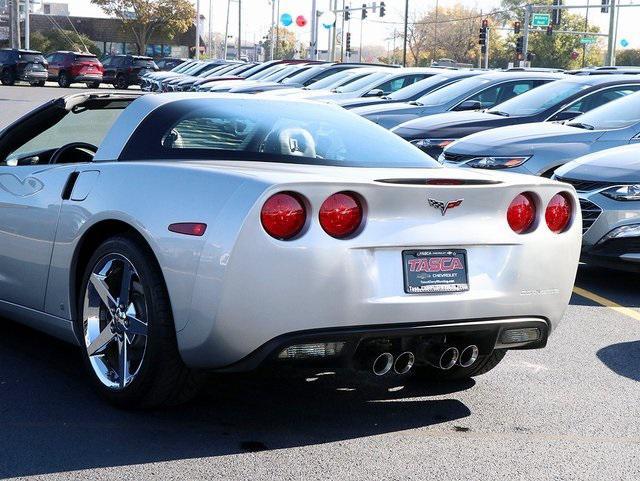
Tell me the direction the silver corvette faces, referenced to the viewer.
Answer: facing away from the viewer and to the left of the viewer
